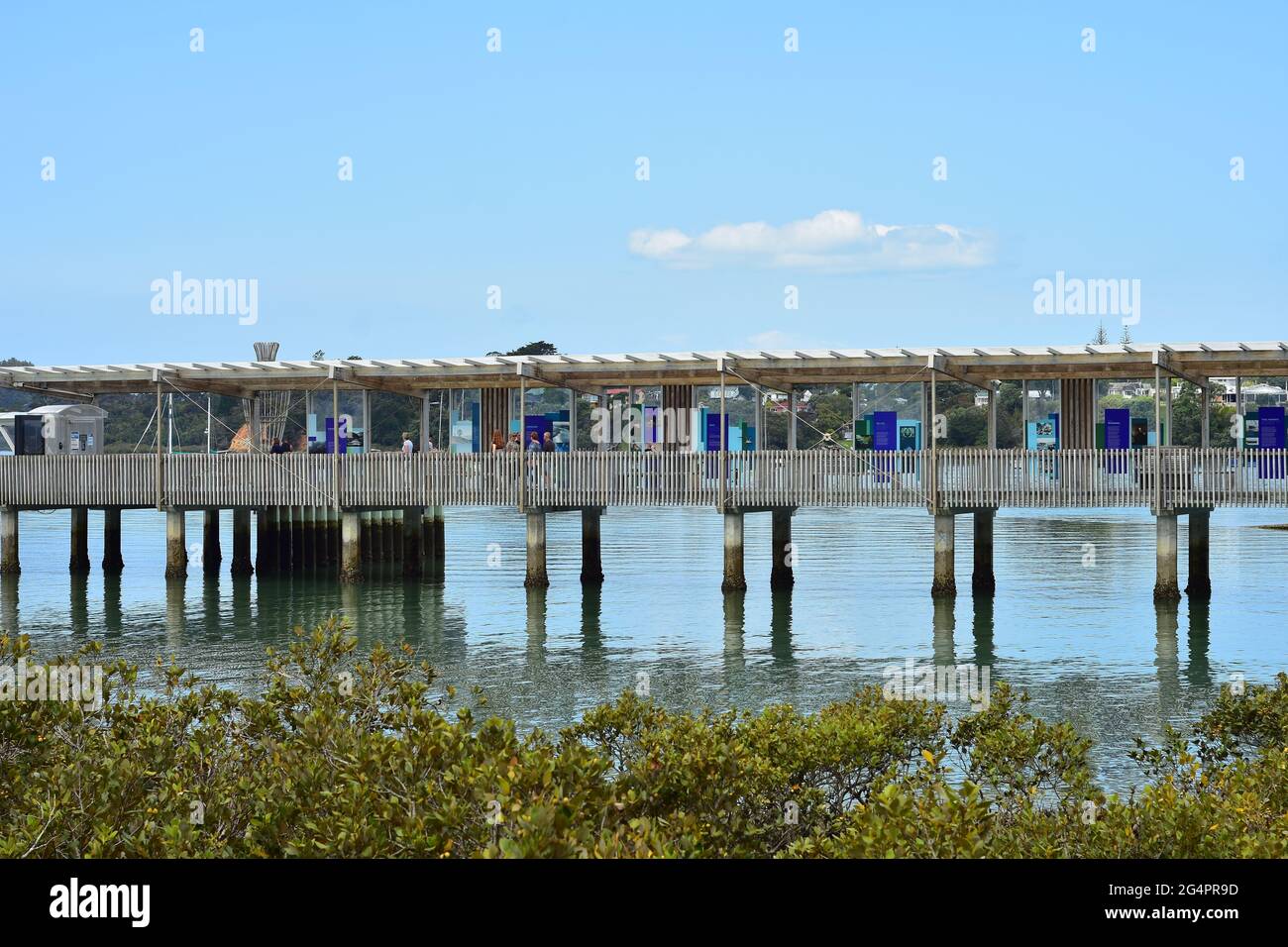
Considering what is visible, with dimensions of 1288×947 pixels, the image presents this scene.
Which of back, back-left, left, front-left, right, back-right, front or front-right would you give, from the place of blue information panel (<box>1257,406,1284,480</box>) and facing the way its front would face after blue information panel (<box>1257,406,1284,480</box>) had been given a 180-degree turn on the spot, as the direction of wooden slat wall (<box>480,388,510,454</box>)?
left

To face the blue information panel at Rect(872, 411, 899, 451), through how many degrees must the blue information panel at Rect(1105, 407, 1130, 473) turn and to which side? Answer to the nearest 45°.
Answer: approximately 90° to its right

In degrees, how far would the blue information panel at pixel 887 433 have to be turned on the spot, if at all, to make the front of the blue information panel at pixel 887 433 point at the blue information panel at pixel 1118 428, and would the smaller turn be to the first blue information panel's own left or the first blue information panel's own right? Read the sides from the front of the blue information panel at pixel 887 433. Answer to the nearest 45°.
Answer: approximately 90° to the first blue information panel's own left

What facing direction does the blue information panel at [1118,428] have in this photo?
toward the camera

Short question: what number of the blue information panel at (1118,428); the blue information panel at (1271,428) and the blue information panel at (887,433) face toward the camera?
3

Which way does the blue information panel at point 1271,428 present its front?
toward the camera

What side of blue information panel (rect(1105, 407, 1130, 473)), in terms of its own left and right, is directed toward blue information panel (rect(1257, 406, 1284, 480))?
left

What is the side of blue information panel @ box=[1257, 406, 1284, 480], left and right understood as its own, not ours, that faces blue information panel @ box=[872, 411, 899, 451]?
right

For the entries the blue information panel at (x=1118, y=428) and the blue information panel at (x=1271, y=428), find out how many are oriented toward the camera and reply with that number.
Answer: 2

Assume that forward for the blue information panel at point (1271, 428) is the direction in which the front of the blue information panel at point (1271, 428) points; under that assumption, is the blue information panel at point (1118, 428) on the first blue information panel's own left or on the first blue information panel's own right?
on the first blue information panel's own right

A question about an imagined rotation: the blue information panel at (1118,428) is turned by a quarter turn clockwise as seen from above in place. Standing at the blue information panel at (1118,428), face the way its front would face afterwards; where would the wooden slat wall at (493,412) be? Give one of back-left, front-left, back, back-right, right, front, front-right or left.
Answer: front
